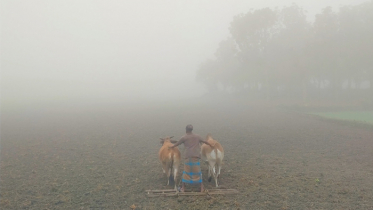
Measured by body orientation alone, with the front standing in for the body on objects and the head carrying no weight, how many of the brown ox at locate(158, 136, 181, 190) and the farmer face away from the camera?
2

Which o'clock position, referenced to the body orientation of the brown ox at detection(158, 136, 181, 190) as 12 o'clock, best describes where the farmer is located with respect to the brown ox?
The farmer is roughly at 4 o'clock from the brown ox.

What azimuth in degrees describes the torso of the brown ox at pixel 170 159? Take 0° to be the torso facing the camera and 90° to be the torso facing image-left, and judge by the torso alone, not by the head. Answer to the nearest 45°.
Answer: approximately 180°

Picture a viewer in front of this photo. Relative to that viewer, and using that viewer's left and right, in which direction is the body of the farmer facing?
facing away from the viewer

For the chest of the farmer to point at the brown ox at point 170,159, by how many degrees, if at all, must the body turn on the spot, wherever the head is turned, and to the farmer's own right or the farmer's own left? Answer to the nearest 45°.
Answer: approximately 45° to the farmer's own left
